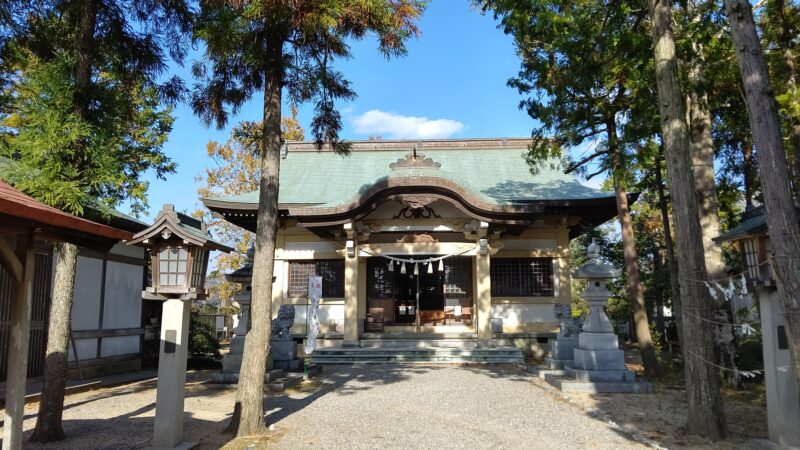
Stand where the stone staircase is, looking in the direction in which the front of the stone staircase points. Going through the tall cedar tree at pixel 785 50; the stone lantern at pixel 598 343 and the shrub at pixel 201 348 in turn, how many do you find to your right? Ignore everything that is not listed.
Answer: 1

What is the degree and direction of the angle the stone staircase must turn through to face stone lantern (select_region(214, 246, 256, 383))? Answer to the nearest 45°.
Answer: approximately 45° to its right

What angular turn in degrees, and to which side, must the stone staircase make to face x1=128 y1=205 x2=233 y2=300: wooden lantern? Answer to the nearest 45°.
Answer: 0° — it already faces it

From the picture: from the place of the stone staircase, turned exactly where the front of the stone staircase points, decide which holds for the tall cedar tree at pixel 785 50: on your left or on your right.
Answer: on your left

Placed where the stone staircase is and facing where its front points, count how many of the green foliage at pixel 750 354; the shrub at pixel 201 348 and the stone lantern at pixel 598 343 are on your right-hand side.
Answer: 1

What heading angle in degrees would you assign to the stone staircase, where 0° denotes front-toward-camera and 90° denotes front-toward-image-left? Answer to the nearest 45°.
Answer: approximately 0°

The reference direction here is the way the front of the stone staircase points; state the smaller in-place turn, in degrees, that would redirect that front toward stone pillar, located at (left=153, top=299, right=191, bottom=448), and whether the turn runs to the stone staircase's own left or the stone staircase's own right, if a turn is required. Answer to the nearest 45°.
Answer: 0° — it already faces it

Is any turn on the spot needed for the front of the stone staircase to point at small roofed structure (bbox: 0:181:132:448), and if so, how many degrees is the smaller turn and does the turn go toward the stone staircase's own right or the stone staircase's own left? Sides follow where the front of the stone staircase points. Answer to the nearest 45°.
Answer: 0° — it already faces it

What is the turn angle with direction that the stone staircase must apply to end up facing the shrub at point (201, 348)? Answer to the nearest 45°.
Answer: approximately 90° to its right

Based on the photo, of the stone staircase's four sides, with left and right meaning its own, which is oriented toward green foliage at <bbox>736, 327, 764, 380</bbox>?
left
